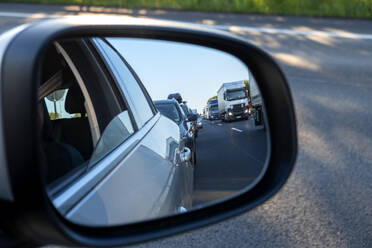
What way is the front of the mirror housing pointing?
toward the camera
